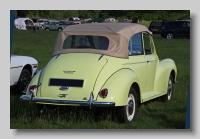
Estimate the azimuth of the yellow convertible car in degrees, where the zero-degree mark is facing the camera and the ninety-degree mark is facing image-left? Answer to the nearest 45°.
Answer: approximately 225°

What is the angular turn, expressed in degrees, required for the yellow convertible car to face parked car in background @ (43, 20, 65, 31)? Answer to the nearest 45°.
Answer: approximately 90° to its left
